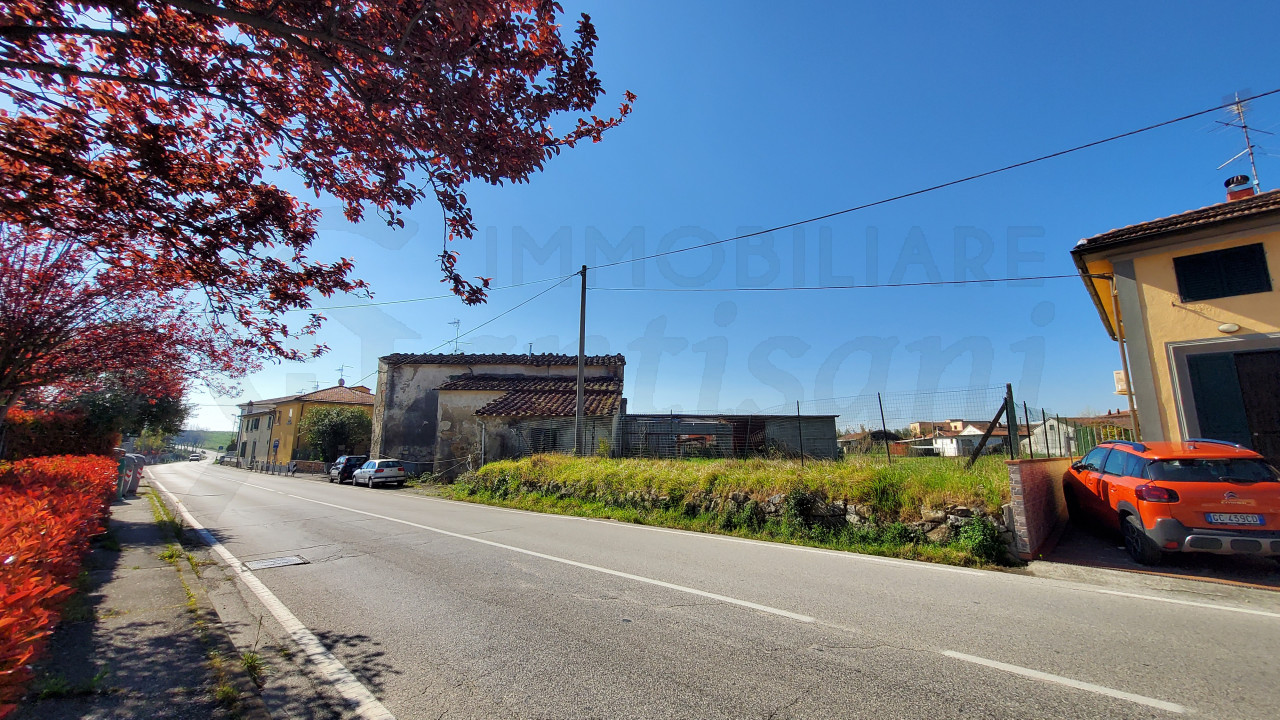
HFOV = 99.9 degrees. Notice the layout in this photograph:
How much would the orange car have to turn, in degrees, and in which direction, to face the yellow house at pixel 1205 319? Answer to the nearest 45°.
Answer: approximately 45° to its right

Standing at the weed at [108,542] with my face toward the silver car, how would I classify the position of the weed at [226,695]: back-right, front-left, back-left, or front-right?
back-right

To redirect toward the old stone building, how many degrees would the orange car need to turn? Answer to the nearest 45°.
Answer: approximately 45° to its left

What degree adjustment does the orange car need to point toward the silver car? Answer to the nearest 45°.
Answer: approximately 45° to its left

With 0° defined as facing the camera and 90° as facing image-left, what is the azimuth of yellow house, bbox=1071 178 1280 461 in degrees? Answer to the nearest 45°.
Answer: approximately 0°

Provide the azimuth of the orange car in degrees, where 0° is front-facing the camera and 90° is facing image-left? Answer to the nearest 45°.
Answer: approximately 135°

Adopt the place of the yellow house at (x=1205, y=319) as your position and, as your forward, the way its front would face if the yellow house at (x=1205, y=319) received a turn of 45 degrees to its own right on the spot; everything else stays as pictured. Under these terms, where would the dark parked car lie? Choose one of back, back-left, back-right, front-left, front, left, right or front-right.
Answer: front-right

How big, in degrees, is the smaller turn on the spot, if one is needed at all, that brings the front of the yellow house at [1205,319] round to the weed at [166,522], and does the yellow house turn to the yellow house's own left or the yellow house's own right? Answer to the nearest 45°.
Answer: approximately 45° to the yellow house's own right

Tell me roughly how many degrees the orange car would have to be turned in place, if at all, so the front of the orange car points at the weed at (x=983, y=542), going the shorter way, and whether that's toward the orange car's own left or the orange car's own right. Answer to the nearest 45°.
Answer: approximately 45° to the orange car's own left

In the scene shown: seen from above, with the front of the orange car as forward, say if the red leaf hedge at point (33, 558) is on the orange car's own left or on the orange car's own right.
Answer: on the orange car's own left

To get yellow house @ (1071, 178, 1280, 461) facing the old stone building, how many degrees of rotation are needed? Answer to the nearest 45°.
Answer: approximately 90° to its right

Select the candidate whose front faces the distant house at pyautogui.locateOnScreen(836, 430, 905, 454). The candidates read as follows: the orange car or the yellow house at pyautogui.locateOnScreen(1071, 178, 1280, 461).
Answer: the orange car

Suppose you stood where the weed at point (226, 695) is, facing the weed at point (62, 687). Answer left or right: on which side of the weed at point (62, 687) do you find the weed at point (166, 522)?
right
